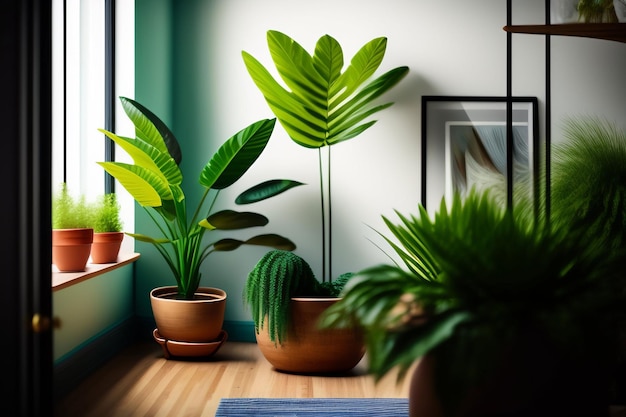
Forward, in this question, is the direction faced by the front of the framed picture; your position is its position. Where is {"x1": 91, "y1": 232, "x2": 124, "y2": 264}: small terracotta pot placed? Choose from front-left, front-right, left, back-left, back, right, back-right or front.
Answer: front-right

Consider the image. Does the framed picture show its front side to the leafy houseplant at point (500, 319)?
yes

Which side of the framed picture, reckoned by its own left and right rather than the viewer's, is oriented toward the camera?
front

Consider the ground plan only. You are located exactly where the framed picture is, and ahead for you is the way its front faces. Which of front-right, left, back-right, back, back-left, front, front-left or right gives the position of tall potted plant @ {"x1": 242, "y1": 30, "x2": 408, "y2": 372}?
front-right

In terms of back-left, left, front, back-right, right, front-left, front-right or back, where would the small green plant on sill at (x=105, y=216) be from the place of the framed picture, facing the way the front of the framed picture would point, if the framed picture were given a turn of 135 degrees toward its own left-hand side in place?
back

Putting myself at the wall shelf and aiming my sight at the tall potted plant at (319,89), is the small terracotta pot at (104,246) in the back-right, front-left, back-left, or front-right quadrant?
front-left

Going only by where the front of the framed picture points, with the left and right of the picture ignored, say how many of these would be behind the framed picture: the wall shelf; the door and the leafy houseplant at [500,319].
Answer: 0

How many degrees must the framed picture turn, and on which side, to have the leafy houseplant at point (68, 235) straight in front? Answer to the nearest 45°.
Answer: approximately 45° to its right

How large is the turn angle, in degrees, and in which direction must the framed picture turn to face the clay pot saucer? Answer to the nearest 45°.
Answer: approximately 45° to its right

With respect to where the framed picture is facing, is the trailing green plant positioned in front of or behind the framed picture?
in front
